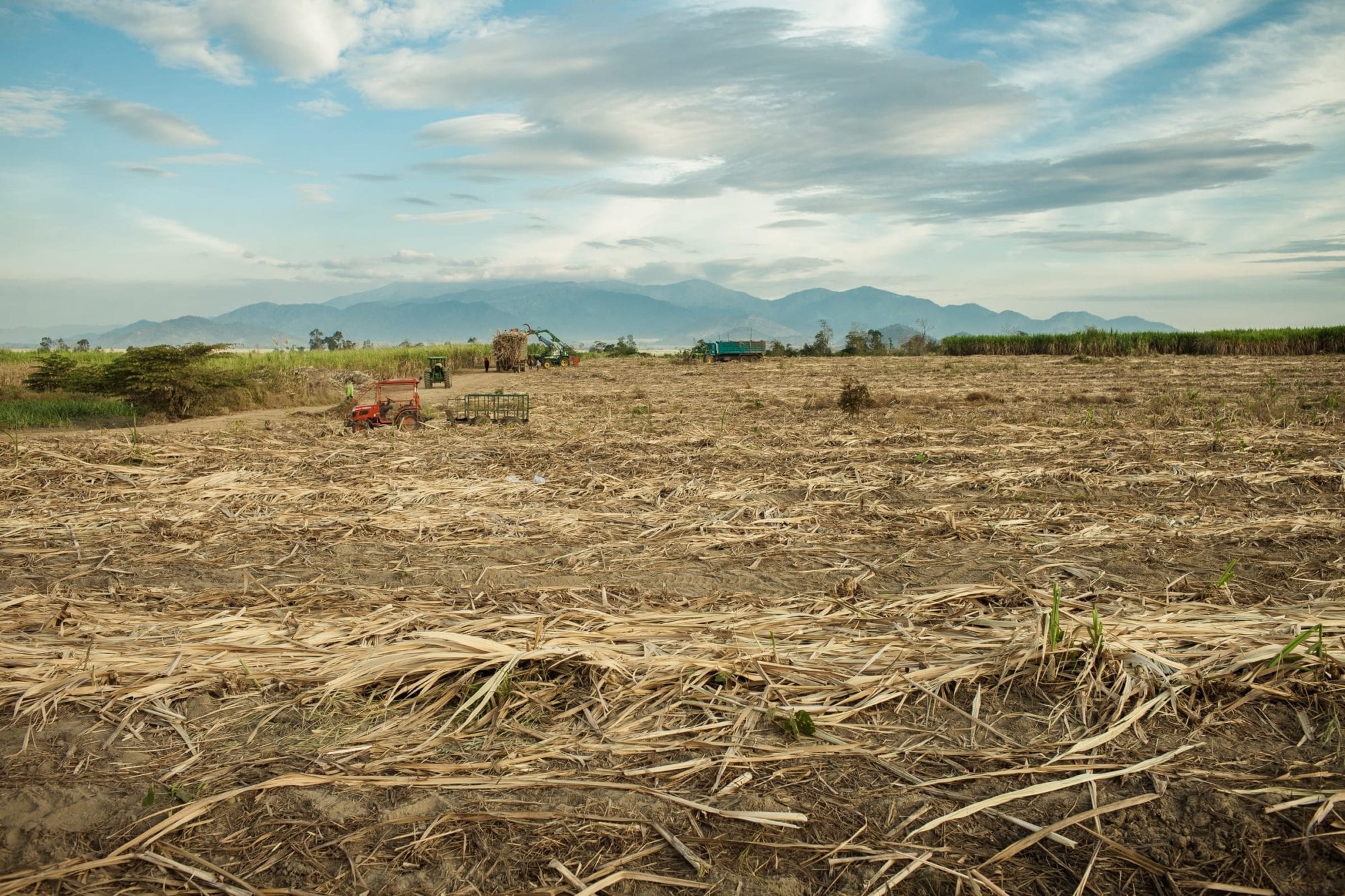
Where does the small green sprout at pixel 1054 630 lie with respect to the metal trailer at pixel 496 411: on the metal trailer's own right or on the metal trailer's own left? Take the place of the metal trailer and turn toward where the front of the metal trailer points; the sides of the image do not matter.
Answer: on the metal trailer's own left

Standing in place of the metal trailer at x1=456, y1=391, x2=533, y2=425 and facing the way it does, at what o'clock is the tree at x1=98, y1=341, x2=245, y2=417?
The tree is roughly at 1 o'clock from the metal trailer.

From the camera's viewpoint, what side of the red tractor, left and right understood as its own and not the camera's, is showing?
left

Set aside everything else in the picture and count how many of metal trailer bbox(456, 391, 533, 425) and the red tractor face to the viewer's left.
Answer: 2

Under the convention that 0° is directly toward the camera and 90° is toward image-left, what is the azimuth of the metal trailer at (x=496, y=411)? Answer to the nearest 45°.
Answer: approximately 90°

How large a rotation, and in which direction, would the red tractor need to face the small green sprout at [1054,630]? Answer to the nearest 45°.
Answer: approximately 90° to its left

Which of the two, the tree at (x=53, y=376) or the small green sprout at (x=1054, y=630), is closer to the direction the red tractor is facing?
the tree

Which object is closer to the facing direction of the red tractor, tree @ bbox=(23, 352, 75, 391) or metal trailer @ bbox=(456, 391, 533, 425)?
the tree

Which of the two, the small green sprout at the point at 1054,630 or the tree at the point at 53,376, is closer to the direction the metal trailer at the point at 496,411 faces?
the tree

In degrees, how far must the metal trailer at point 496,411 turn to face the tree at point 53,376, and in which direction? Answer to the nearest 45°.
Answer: approximately 45° to its right
